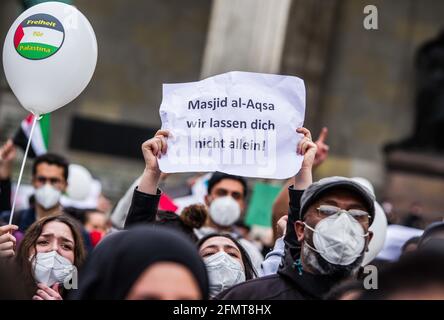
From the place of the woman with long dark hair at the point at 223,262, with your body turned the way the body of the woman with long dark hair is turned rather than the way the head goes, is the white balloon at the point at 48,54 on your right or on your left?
on your right

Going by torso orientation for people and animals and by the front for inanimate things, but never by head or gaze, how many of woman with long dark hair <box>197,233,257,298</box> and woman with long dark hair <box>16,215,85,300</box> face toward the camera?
2

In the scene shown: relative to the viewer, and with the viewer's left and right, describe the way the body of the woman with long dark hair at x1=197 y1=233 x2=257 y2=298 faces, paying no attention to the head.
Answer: facing the viewer

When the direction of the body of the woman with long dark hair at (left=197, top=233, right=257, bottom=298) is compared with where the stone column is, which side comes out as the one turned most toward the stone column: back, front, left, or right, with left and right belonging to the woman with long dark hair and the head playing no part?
back

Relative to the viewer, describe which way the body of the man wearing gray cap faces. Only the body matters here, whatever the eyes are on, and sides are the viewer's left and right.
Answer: facing the viewer and to the right of the viewer

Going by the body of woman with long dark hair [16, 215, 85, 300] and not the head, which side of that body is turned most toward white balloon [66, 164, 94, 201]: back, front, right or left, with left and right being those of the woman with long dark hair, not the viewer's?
back

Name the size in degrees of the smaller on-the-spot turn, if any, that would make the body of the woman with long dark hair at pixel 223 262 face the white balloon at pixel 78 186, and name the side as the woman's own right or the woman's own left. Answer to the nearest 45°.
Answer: approximately 180°

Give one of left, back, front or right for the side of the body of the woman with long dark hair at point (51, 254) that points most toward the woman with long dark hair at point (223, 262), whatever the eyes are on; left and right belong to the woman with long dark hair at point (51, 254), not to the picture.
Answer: left

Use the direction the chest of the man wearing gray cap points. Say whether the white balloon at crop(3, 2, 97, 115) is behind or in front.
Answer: behind
